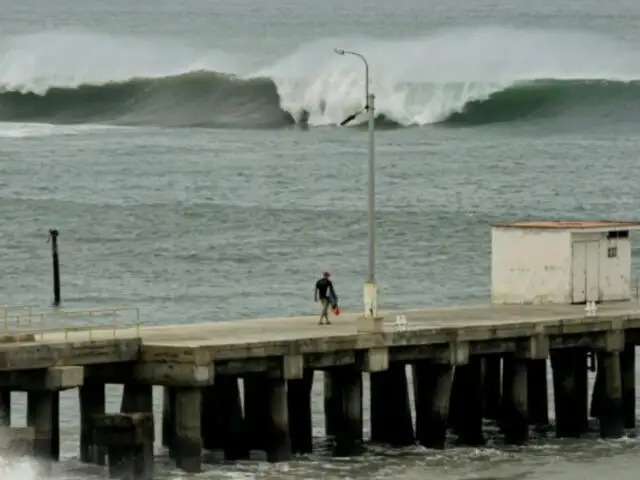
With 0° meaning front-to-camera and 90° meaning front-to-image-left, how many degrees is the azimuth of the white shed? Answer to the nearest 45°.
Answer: approximately 315°

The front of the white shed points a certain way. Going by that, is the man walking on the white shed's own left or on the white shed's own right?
on the white shed's own right
